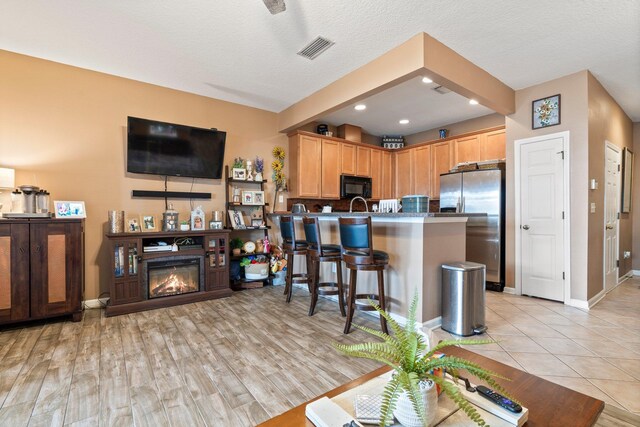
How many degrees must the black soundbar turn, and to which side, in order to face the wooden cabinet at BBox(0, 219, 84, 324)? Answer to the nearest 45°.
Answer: approximately 45° to its right

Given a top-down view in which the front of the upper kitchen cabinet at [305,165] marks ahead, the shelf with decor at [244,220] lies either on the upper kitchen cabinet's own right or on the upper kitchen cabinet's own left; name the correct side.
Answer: on the upper kitchen cabinet's own right

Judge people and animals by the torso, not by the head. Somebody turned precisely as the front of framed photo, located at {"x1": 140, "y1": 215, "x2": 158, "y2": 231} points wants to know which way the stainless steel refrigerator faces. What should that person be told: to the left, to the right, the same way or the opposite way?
to the right

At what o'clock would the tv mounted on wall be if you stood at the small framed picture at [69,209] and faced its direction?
The tv mounted on wall is roughly at 9 o'clock from the small framed picture.

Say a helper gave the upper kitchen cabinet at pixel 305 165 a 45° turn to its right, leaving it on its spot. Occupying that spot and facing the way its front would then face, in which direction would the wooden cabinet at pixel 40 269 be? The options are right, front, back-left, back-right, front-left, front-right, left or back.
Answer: front-right

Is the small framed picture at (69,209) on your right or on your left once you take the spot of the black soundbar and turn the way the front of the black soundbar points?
on your right

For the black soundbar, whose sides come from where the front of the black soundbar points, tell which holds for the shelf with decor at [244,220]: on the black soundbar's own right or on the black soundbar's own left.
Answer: on the black soundbar's own left

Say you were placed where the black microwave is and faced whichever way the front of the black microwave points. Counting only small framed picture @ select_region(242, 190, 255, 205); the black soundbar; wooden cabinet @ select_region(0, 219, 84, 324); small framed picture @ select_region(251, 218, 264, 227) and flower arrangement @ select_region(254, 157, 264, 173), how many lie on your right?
5
